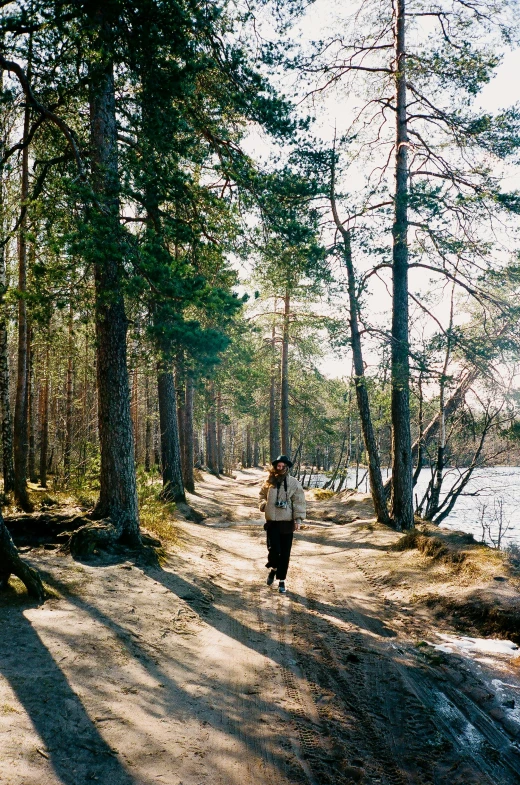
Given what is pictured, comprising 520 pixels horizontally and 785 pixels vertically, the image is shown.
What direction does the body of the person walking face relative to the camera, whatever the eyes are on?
toward the camera

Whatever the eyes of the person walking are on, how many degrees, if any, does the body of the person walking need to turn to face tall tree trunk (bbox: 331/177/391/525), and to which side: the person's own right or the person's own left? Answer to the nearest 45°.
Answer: approximately 180°

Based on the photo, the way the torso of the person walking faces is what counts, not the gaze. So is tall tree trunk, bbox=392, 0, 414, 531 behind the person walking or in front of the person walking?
behind

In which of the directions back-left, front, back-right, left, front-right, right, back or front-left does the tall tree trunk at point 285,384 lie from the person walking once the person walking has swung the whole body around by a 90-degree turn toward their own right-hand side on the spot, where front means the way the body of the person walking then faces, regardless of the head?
right

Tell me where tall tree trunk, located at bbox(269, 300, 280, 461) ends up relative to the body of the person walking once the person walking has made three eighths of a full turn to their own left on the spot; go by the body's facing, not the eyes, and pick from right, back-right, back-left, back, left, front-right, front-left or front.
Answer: front-left

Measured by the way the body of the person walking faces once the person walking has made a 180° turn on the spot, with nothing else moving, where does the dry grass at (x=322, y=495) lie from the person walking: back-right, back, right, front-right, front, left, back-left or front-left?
front

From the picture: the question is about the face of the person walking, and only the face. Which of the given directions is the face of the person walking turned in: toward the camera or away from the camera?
toward the camera

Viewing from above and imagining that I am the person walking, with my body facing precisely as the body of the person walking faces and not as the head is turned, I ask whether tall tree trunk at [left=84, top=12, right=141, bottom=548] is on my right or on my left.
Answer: on my right

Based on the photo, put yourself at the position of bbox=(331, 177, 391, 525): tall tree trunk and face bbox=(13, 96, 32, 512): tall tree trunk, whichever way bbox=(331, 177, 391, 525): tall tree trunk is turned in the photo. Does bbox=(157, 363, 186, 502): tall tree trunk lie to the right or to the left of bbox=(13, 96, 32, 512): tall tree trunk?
right

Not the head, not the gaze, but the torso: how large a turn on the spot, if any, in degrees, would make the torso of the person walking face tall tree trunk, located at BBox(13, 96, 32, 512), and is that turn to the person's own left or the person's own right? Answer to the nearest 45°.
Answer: approximately 135° to the person's own right
